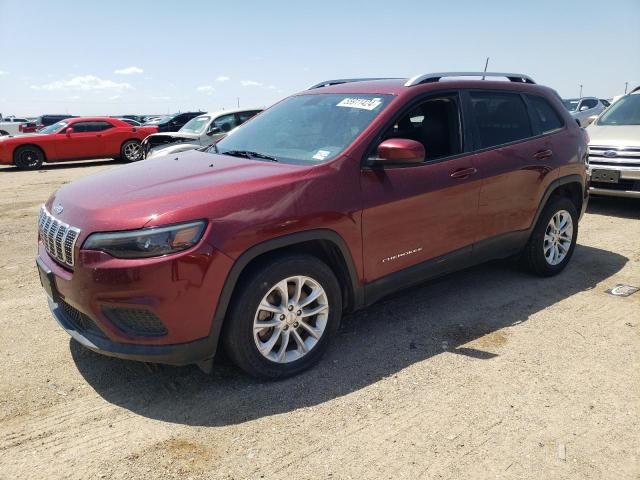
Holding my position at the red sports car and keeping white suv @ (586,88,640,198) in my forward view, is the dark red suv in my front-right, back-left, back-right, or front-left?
front-right

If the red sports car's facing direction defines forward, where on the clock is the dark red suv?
The dark red suv is roughly at 9 o'clock from the red sports car.

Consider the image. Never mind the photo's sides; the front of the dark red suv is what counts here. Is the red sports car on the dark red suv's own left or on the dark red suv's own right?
on the dark red suv's own right

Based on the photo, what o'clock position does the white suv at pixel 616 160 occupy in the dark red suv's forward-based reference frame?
The white suv is roughly at 6 o'clock from the dark red suv.

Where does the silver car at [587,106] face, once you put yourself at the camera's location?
facing the viewer and to the left of the viewer

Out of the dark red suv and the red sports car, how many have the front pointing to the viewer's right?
0

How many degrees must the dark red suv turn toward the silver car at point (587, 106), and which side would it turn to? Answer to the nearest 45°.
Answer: approximately 180°

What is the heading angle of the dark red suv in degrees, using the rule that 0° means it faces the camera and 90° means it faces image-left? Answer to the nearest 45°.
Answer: approximately 45°

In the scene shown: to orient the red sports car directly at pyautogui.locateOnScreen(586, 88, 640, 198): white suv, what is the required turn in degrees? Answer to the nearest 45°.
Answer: approximately 135° to its left

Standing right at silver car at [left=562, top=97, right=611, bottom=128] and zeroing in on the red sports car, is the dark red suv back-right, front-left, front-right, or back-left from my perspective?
front-left

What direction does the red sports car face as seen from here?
to the viewer's left

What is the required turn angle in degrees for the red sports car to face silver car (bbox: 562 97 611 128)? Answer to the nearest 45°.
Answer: approximately 180°

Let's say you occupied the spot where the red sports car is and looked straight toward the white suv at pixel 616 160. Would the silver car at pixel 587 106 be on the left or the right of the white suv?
left
